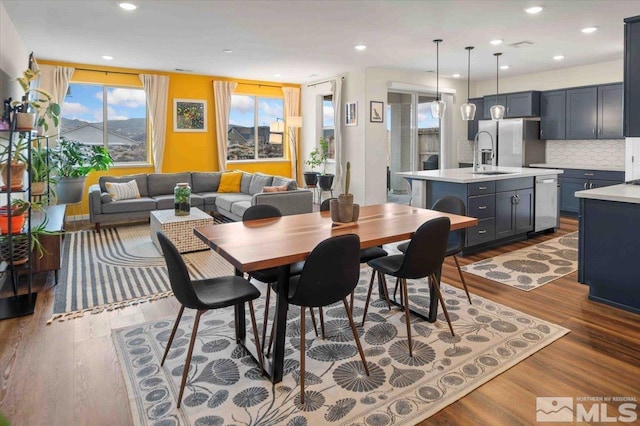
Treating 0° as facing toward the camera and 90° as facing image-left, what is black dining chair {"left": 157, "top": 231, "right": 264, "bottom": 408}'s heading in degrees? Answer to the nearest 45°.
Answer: approximately 225°

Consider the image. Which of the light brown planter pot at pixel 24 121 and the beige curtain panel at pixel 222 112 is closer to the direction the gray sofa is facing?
the light brown planter pot

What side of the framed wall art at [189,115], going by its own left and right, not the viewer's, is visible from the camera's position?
front

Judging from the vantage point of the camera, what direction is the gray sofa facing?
facing the viewer

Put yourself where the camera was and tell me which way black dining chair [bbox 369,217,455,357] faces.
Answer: facing away from the viewer and to the left of the viewer

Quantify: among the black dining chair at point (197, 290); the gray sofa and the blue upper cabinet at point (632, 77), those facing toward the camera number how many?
1

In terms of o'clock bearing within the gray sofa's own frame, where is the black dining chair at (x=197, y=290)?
The black dining chair is roughly at 12 o'clock from the gray sofa.

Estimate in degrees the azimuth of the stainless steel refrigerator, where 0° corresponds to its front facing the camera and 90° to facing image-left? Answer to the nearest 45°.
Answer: approximately 45°

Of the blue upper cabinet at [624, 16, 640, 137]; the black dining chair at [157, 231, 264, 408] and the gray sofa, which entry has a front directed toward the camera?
the gray sofa

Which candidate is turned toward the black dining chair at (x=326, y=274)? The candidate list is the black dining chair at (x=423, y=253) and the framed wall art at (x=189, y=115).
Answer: the framed wall art

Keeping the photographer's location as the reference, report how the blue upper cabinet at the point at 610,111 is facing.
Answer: facing the viewer and to the left of the viewer

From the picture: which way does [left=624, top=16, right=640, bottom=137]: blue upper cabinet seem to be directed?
to the viewer's left
